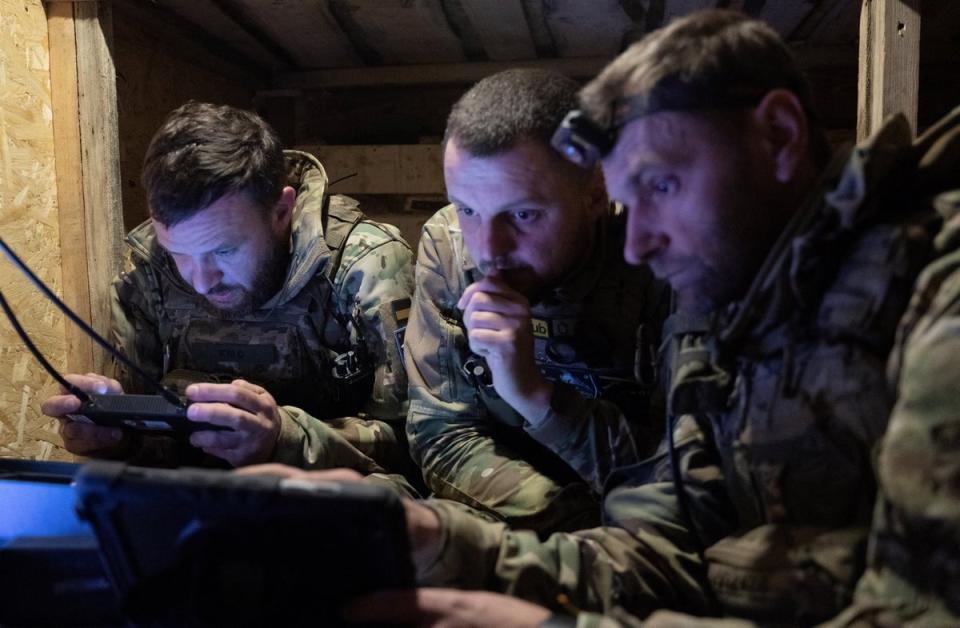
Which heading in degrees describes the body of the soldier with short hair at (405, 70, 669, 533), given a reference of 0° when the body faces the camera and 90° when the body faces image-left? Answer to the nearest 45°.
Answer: approximately 45°

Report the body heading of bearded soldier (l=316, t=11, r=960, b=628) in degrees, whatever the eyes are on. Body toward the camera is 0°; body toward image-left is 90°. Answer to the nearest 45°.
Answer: approximately 45°

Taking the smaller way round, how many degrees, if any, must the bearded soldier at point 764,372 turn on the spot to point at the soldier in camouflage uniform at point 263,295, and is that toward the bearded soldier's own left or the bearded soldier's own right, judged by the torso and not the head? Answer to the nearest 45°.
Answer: approximately 90° to the bearded soldier's own right

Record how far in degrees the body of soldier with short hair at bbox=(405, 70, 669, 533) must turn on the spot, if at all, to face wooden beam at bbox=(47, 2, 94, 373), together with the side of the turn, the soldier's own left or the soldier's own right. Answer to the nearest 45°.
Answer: approximately 45° to the soldier's own right

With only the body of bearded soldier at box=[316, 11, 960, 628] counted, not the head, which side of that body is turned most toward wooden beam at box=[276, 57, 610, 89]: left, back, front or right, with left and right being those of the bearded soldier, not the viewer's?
right

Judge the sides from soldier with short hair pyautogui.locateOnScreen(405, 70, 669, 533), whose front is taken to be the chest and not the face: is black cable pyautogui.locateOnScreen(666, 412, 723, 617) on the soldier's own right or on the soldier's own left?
on the soldier's own left
